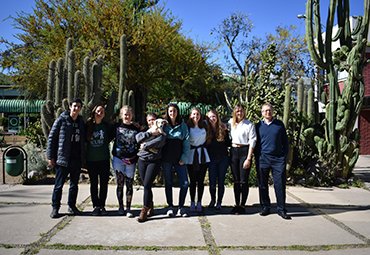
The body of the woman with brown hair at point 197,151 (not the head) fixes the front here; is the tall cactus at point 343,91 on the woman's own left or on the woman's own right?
on the woman's own left

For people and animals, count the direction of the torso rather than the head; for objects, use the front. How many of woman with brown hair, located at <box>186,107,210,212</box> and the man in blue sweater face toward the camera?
2

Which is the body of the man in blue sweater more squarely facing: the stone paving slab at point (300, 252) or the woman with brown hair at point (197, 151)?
the stone paving slab

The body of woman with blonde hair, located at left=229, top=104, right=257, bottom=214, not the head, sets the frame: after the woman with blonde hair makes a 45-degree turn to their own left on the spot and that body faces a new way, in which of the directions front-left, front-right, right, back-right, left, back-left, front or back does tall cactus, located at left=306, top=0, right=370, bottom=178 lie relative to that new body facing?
back-left

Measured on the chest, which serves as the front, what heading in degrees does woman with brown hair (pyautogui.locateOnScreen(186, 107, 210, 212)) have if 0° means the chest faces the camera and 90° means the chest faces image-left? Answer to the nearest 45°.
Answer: approximately 0°
